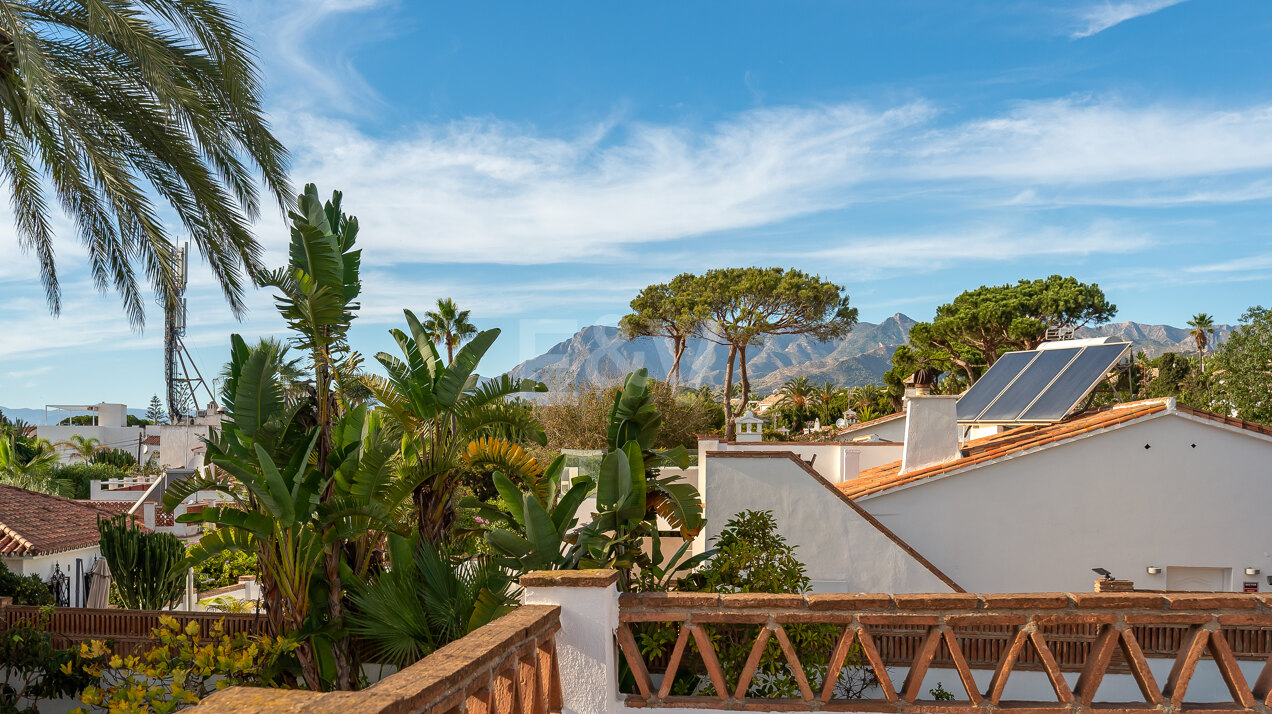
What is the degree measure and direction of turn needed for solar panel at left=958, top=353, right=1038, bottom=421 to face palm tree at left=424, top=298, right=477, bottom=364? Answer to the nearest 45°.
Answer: approximately 90° to its right

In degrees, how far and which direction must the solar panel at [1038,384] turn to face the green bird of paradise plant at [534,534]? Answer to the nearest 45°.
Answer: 0° — it already faces it

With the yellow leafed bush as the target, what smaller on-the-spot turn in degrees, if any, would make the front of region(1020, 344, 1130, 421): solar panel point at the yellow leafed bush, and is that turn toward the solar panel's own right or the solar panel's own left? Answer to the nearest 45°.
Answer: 0° — it already faces it

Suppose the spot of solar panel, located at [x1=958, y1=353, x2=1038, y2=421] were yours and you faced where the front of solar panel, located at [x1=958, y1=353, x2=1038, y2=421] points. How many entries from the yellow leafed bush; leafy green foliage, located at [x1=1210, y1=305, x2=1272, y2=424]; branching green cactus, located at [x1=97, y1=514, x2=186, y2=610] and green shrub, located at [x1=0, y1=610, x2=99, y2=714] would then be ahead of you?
3

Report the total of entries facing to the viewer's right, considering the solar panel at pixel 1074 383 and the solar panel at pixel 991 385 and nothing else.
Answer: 0

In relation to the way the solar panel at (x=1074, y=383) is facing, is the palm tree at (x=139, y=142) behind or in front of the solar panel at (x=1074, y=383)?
in front

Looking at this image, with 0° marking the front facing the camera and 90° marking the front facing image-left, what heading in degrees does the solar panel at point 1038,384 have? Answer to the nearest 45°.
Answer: approximately 45°

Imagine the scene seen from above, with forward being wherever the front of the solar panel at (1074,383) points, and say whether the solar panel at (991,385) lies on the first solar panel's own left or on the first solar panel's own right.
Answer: on the first solar panel's own right

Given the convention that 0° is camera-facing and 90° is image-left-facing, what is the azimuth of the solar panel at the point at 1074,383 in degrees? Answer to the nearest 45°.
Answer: approximately 45°

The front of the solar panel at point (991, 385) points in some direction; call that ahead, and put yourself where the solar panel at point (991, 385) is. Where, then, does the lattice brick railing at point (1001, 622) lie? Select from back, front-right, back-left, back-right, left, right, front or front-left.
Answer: front-left

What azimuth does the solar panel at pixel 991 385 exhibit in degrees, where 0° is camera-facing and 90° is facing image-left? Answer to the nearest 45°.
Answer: approximately 45°
